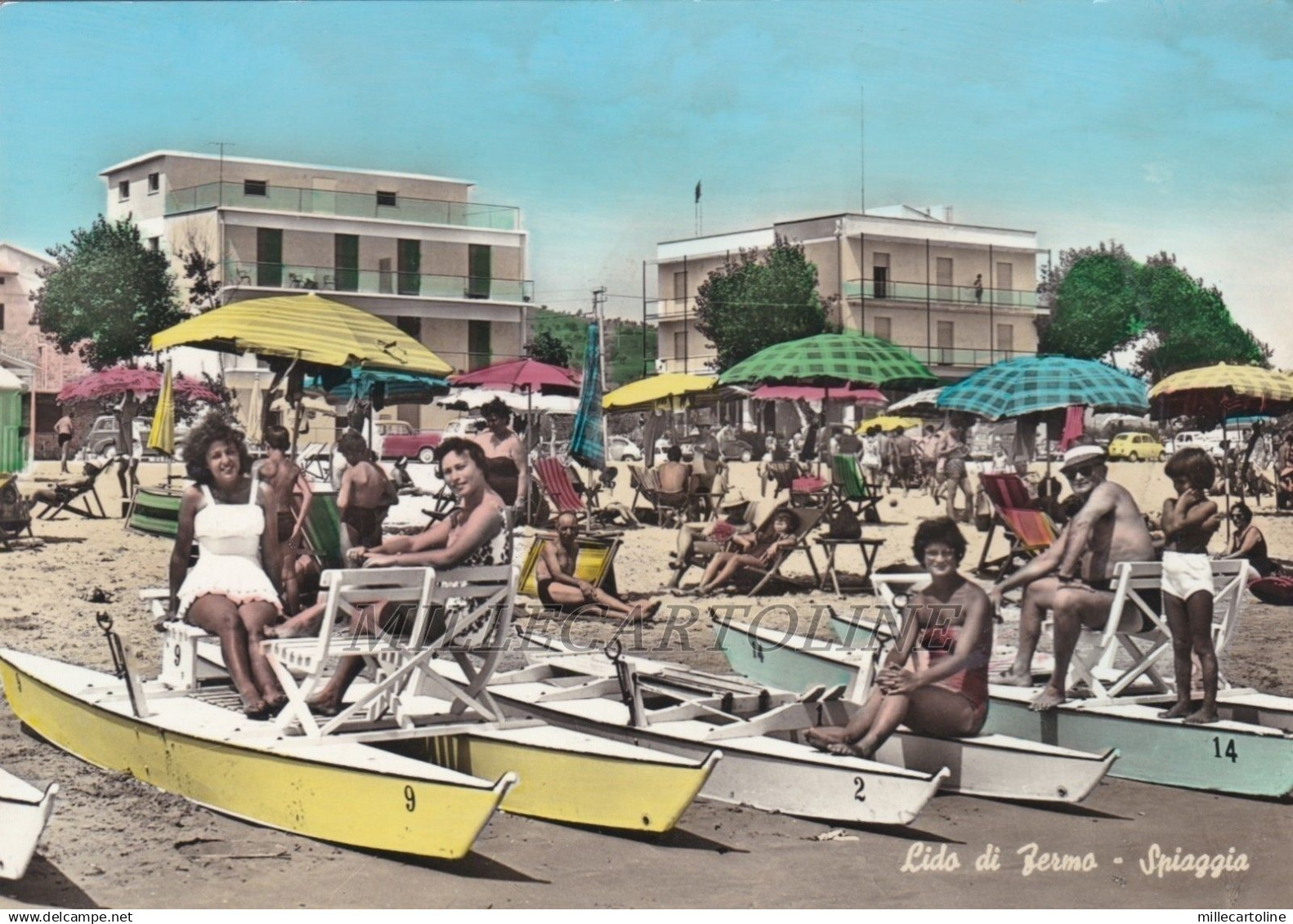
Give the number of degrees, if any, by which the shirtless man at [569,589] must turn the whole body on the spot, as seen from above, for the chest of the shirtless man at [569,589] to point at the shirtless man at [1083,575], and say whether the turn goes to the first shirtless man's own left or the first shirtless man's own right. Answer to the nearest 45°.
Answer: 0° — they already face them

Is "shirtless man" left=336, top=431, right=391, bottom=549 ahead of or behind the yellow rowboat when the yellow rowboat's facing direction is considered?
behind

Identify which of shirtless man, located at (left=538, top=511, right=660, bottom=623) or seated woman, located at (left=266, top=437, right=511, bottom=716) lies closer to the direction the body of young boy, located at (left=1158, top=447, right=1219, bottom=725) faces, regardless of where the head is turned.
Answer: the seated woman

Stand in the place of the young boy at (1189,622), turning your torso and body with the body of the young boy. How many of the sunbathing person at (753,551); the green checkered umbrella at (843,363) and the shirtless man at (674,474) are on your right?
3

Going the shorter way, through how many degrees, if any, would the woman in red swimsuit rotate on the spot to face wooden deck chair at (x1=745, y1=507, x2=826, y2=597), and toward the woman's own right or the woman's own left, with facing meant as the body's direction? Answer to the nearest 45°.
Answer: approximately 135° to the woman's own right

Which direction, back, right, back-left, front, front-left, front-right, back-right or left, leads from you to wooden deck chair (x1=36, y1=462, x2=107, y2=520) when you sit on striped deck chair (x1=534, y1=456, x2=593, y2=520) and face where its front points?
right

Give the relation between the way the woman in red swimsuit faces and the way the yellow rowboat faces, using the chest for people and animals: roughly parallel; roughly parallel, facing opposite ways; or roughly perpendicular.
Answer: roughly perpendicular

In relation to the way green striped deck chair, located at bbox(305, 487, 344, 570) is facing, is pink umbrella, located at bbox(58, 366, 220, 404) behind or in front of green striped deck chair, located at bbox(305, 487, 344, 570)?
behind

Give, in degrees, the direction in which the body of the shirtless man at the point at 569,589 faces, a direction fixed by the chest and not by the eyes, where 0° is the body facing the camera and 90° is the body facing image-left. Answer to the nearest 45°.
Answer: approximately 315°

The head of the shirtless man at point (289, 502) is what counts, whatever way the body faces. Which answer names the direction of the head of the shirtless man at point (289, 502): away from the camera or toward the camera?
away from the camera

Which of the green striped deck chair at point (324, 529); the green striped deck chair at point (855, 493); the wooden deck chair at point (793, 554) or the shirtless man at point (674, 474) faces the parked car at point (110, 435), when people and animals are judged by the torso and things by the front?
the wooden deck chair
